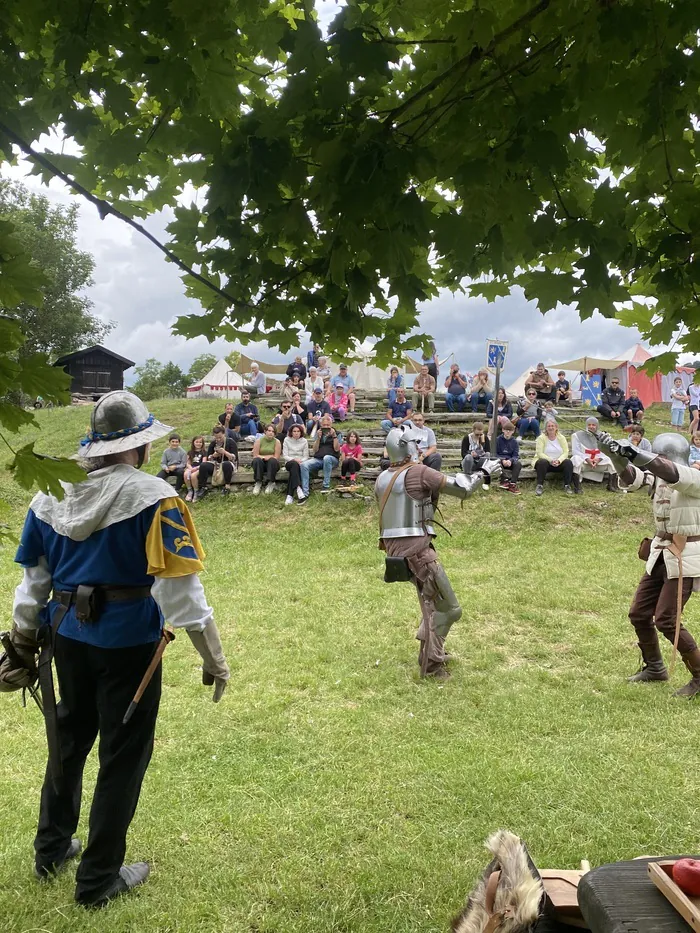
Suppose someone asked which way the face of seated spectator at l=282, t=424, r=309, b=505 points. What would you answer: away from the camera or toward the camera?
toward the camera

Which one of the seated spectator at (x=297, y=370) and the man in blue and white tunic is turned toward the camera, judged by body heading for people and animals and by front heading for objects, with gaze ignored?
the seated spectator

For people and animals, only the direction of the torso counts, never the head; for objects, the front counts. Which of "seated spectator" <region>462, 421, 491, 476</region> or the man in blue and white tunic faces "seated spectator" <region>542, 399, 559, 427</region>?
the man in blue and white tunic

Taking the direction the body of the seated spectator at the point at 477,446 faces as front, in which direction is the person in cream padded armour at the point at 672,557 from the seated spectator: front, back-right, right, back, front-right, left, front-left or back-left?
front

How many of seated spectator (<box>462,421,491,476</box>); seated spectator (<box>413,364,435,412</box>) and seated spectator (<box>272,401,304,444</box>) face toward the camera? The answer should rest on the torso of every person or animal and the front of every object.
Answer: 3

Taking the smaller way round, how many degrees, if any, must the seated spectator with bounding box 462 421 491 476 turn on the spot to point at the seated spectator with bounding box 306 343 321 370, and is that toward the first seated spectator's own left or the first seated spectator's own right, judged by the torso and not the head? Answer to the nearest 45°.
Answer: approximately 135° to the first seated spectator's own right

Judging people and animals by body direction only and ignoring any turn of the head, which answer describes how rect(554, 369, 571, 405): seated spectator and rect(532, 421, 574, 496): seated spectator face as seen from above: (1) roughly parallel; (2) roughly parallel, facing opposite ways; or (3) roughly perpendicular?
roughly parallel

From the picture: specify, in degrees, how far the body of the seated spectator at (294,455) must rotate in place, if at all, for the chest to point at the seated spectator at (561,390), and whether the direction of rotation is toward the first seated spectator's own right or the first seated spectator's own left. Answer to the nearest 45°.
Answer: approximately 135° to the first seated spectator's own left

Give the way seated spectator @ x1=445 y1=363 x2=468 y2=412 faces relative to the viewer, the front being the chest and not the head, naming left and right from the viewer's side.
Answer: facing the viewer

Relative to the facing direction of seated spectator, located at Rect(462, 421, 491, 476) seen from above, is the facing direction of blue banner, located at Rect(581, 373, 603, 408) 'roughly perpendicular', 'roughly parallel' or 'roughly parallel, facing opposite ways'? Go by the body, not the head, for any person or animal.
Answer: roughly parallel

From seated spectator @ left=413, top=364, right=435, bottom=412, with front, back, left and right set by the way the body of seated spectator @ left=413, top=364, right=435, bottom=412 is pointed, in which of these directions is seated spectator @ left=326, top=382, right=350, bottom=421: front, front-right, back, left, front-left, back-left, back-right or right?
right

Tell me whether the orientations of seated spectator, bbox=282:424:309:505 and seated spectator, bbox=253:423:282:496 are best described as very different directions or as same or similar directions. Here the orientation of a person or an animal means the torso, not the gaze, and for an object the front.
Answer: same or similar directions

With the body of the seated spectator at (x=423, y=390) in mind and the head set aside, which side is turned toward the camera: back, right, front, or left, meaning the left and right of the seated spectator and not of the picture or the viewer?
front

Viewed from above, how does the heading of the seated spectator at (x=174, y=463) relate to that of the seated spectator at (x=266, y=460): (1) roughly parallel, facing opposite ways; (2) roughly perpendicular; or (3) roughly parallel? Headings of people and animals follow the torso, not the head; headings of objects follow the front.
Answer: roughly parallel

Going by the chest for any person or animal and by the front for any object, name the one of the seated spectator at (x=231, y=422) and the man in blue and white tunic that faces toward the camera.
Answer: the seated spectator

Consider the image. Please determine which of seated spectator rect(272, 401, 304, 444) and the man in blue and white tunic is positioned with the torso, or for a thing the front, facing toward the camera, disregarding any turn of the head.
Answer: the seated spectator

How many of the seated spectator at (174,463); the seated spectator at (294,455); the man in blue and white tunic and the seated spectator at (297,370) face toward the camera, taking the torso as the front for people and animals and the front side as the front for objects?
3

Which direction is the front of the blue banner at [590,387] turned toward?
toward the camera
